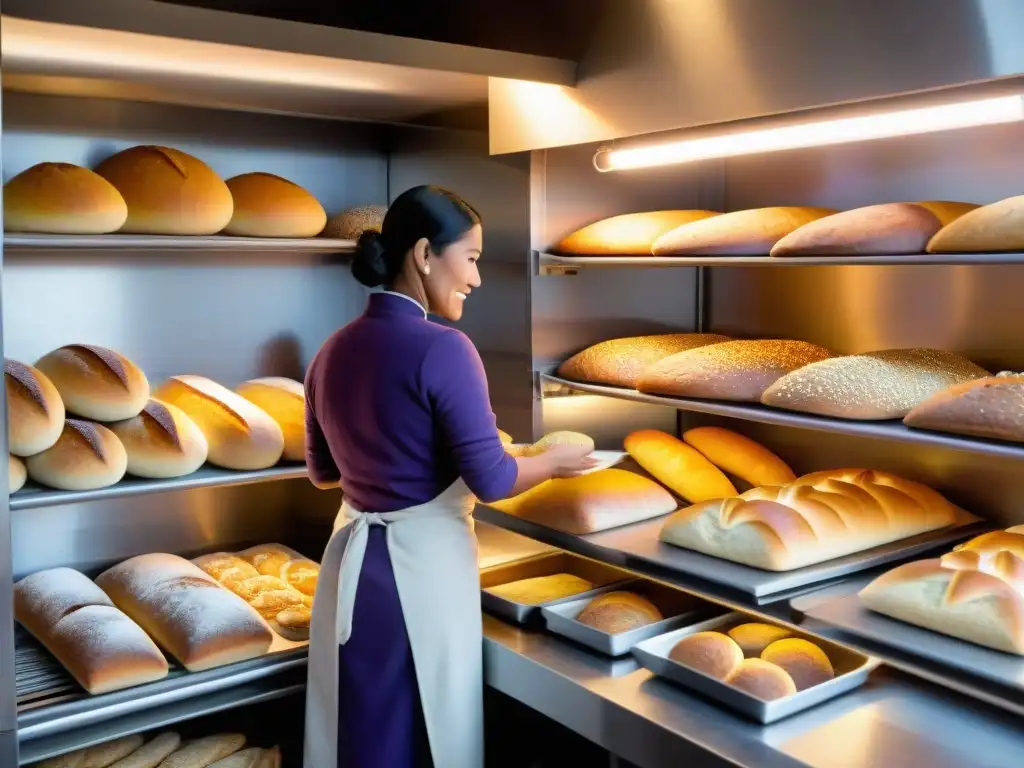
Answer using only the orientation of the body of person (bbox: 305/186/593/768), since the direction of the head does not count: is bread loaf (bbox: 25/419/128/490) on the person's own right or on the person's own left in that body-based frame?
on the person's own left

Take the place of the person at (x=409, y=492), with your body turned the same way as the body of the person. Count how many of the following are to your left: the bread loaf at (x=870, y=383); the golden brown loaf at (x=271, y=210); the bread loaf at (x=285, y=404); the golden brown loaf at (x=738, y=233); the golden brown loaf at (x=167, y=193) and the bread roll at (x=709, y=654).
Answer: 3

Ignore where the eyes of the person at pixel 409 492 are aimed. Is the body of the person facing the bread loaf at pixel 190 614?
no

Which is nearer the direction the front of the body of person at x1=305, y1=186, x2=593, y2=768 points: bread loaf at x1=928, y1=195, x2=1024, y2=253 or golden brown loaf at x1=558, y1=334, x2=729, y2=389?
the golden brown loaf

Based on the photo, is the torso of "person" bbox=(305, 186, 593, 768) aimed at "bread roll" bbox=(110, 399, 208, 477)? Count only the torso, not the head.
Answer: no

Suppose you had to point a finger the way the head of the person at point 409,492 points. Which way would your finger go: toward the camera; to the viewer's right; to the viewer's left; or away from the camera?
to the viewer's right

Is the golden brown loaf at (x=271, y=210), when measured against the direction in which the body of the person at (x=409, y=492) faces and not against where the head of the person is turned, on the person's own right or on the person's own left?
on the person's own left

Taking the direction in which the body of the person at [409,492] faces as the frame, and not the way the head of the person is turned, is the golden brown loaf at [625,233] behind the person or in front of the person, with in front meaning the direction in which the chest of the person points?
in front

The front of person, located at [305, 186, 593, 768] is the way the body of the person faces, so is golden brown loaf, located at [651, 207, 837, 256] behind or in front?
in front

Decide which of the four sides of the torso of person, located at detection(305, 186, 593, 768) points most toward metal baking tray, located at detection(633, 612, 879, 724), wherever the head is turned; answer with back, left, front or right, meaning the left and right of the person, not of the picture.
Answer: right

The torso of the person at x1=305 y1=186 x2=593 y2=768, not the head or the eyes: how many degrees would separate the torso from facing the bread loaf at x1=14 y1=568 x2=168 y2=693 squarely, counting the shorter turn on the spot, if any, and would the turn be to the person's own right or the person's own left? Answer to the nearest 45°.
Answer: approximately 135° to the person's own left

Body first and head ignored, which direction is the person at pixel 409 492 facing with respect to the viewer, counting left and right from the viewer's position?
facing away from the viewer and to the right of the viewer

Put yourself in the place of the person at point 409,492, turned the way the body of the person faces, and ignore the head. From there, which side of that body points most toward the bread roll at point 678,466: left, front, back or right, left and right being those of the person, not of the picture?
front

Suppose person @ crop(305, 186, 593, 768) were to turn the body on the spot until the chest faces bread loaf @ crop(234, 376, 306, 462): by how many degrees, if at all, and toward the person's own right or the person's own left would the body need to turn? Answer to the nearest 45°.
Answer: approximately 90° to the person's own left

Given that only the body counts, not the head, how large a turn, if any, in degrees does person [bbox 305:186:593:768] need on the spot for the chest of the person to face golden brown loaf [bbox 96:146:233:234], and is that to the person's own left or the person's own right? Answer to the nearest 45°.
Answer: approximately 90° to the person's own left
